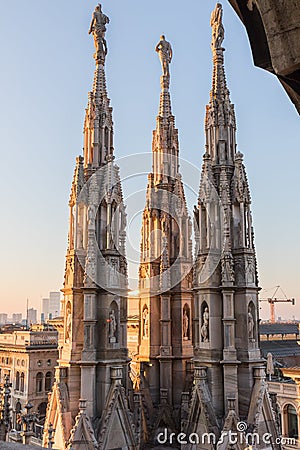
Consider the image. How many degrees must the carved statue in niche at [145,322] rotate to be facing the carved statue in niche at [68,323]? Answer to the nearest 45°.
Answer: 0° — it already faces it

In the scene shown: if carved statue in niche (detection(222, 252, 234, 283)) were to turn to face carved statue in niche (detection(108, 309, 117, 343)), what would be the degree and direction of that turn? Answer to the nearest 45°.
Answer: approximately 90° to its right

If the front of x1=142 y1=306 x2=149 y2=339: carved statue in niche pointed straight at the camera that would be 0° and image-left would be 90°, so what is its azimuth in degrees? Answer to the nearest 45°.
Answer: approximately 45°

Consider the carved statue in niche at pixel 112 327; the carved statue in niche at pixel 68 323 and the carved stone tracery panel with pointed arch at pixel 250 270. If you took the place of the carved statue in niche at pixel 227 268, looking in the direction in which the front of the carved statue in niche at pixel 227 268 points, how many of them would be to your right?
2

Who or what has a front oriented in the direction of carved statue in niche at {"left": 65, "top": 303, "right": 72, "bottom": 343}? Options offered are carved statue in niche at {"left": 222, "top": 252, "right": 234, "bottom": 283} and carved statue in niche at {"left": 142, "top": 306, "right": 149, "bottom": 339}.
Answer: carved statue in niche at {"left": 142, "top": 306, "right": 149, "bottom": 339}

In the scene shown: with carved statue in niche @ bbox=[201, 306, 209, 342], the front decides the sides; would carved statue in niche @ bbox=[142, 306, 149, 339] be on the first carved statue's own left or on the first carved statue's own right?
on the first carved statue's own right

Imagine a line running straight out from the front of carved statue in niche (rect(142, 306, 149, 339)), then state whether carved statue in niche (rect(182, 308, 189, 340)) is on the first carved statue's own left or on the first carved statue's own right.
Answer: on the first carved statue's own left

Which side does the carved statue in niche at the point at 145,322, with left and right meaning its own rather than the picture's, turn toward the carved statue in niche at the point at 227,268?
left

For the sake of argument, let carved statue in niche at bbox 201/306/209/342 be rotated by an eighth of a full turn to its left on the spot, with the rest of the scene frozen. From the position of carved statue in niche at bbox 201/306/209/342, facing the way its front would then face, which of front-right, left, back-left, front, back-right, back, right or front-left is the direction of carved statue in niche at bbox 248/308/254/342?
left

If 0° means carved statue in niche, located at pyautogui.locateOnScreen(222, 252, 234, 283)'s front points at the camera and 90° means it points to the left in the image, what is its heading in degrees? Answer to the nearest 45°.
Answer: approximately 0°
